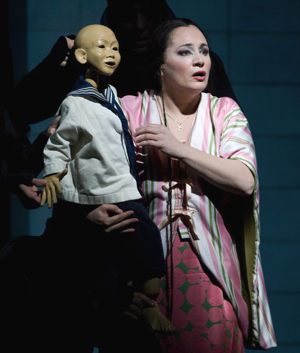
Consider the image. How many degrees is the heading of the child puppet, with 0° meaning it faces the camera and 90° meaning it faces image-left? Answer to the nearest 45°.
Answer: approximately 315°

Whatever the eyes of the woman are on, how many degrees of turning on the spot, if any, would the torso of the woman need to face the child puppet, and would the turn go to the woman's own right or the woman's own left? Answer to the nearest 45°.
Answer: approximately 45° to the woman's own right

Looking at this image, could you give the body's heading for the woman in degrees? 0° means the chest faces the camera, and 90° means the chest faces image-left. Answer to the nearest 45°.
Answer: approximately 0°
